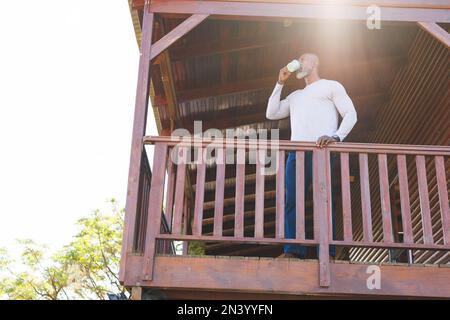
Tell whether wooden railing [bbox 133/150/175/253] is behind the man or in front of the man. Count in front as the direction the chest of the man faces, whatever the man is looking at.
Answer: in front

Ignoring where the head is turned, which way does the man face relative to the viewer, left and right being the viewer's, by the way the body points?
facing the viewer and to the left of the viewer

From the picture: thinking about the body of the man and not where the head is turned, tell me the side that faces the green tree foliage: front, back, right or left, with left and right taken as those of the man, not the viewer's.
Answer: right

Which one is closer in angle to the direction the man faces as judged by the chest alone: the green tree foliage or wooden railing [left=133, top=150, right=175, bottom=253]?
the wooden railing
